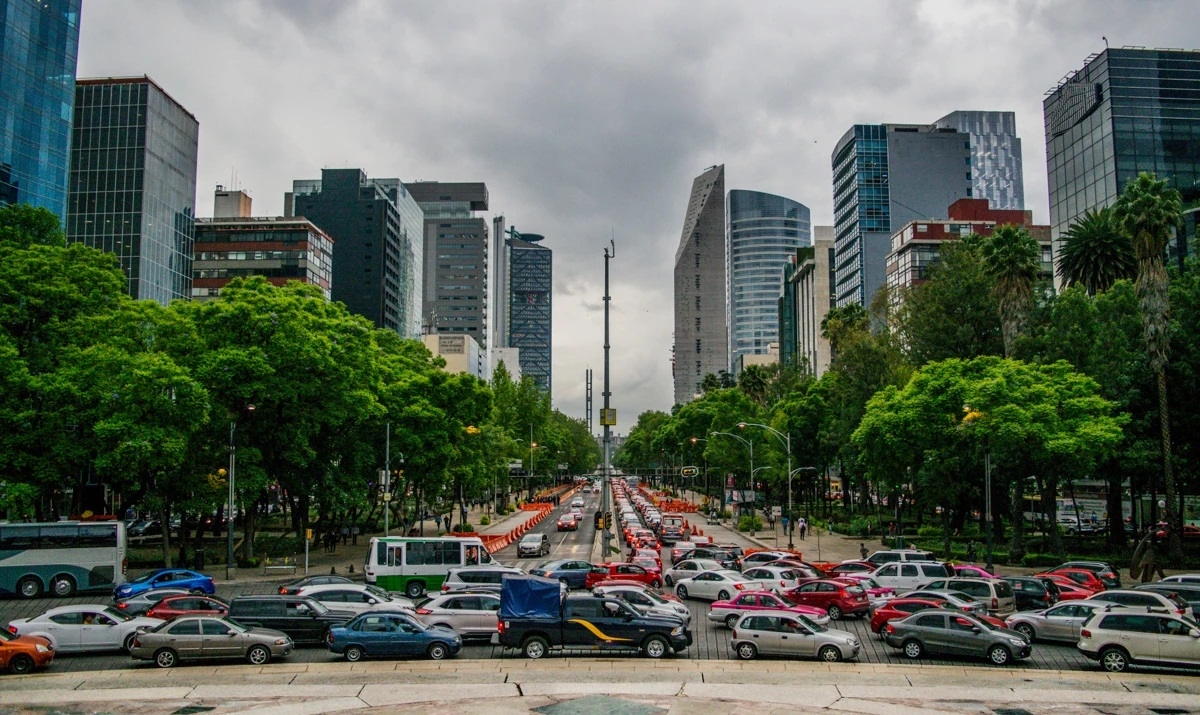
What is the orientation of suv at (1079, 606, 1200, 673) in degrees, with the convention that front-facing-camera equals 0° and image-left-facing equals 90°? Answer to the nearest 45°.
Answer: approximately 270°

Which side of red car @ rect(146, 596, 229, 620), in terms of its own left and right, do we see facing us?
right

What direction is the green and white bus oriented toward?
to the viewer's right

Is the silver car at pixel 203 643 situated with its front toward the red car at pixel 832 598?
yes

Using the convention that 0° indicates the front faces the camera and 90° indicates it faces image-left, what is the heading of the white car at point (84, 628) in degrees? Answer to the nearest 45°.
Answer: approximately 270°

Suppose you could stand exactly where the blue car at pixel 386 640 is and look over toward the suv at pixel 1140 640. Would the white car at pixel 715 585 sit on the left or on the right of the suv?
left

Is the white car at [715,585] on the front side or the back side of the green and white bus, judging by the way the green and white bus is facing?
on the front side

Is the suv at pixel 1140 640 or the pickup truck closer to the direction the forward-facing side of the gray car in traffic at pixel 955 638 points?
the suv

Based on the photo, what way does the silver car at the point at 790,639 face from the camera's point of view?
to the viewer's right

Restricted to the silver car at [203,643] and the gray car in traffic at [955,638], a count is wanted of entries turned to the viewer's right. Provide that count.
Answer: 2

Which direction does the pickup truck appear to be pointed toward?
to the viewer's right

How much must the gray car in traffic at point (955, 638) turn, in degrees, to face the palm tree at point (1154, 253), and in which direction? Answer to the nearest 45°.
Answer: approximately 90° to its left
